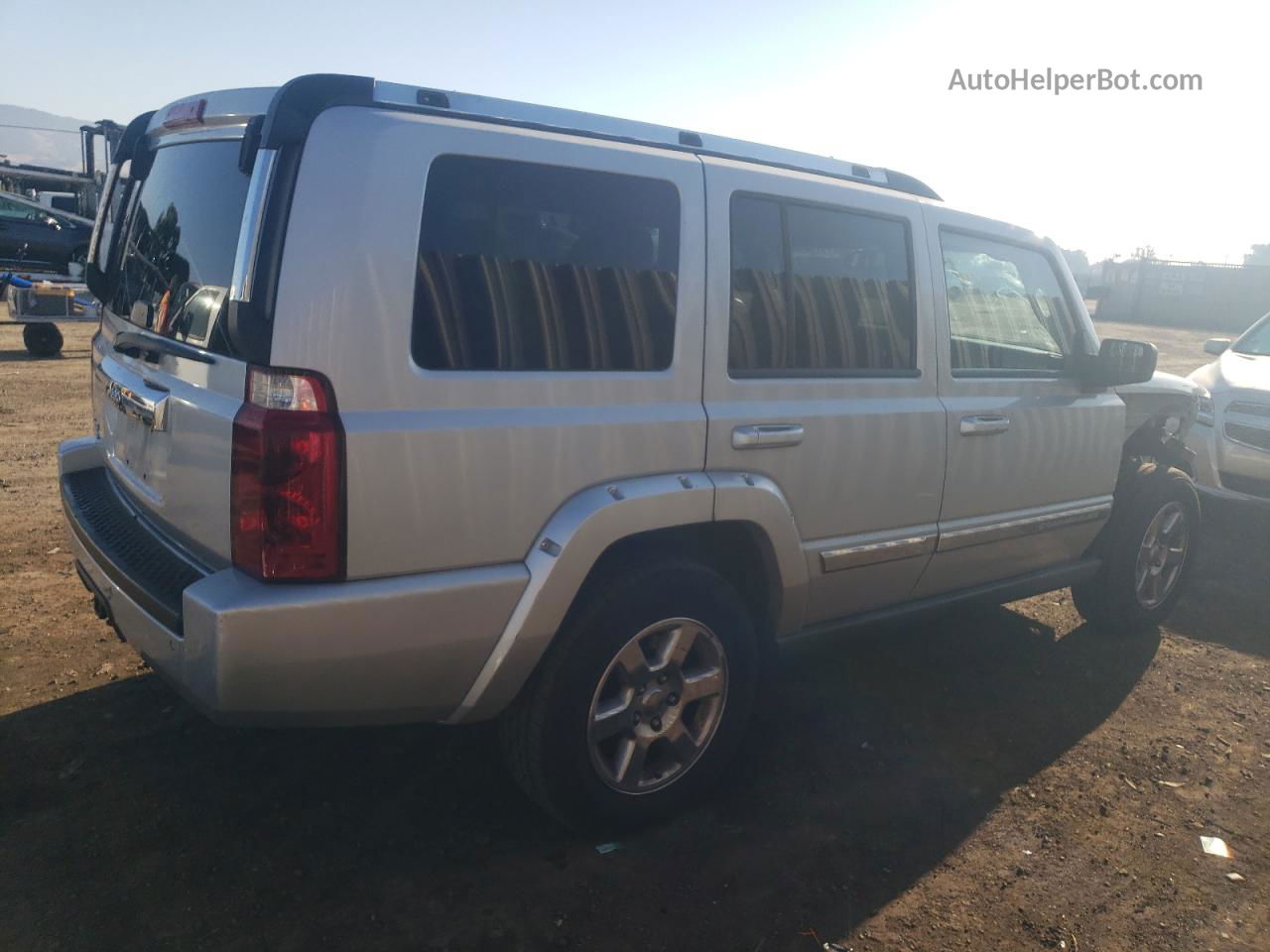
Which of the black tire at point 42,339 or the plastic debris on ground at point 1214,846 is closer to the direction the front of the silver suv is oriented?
the plastic debris on ground

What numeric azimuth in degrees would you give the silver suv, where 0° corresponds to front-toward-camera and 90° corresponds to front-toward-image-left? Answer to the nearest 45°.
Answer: approximately 225°

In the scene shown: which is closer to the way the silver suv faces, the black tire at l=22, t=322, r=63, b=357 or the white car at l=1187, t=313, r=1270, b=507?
the white car

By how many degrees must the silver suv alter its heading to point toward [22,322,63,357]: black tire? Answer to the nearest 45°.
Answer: approximately 90° to its left

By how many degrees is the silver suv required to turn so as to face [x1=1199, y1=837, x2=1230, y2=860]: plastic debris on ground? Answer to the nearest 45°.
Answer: approximately 45° to its right

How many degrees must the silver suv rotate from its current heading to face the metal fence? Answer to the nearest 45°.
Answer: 0° — it already faces it
